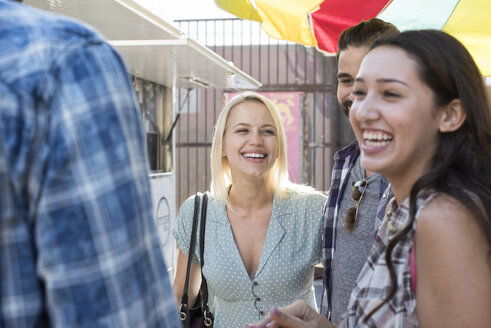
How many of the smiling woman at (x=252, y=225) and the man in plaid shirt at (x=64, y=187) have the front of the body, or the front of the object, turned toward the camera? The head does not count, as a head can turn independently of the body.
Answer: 1

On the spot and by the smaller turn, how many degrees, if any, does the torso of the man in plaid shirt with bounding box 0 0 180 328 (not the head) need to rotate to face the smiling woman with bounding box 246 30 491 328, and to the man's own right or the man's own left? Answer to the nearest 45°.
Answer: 0° — they already face them

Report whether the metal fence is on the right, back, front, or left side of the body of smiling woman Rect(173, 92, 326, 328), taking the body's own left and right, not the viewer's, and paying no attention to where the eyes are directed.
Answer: back

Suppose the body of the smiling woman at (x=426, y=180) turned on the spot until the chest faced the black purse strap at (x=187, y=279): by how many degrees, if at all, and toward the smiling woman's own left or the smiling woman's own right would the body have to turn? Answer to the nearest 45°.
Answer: approximately 90° to the smiling woman's own right

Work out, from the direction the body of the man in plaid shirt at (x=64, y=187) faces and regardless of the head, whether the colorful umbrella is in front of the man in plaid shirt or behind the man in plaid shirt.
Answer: in front

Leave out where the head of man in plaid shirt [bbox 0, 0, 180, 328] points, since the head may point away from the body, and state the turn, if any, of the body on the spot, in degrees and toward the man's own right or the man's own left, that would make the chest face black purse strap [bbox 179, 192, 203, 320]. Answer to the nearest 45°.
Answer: approximately 45° to the man's own left

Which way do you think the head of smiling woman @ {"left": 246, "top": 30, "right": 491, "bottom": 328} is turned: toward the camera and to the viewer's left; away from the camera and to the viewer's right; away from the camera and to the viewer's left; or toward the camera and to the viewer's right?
toward the camera and to the viewer's left

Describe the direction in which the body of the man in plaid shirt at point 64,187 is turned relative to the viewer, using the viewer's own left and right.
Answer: facing away from the viewer and to the right of the viewer

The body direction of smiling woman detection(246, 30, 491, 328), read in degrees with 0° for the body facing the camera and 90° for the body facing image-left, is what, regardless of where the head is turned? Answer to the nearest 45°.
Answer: approximately 45°

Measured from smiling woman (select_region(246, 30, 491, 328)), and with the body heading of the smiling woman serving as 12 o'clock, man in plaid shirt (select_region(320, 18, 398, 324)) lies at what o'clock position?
The man in plaid shirt is roughly at 4 o'clock from the smiling woman.
